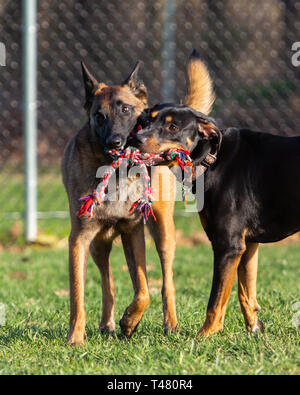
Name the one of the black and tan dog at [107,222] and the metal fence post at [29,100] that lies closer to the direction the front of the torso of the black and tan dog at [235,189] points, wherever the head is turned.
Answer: the black and tan dog

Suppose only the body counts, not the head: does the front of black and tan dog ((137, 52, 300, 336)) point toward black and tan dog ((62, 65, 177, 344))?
yes

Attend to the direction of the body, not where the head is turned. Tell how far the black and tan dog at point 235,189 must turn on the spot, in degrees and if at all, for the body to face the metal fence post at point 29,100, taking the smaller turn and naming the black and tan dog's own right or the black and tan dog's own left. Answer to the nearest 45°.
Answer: approximately 45° to the black and tan dog's own right

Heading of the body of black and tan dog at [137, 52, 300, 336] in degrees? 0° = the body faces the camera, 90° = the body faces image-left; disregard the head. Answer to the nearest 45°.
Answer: approximately 90°

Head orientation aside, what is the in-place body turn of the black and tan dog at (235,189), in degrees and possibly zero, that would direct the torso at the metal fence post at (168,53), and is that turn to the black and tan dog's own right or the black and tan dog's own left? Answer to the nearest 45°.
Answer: approximately 90° to the black and tan dog's own right
